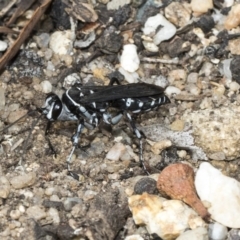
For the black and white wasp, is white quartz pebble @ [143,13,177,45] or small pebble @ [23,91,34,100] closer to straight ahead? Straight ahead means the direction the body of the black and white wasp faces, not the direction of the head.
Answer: the small pebble

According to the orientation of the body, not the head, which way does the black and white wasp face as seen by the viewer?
to the viewer's left

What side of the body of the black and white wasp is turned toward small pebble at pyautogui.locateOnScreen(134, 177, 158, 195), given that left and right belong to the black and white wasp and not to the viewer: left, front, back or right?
left

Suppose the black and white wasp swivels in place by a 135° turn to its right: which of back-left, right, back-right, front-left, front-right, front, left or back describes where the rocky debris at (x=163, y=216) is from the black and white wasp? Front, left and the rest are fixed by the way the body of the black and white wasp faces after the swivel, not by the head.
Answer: back-right

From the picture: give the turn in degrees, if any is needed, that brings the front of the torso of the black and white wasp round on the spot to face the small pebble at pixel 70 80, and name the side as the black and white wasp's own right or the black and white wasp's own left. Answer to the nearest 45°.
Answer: approximately 90° to the black and white wasp's own right

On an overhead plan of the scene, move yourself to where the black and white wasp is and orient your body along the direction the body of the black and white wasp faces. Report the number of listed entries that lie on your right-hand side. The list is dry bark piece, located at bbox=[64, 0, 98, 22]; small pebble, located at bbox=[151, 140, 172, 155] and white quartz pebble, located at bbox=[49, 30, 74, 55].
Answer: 2

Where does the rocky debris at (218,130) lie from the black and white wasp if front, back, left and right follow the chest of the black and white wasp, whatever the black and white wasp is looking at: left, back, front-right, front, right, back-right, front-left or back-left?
back-left

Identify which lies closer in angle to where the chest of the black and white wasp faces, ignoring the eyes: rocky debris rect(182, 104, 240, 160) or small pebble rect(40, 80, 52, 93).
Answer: the small pebble

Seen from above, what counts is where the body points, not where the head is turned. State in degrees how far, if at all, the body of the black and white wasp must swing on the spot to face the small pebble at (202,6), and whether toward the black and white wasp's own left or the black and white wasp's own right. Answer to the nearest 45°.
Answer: approximately 135° to the black and white wasp's own right

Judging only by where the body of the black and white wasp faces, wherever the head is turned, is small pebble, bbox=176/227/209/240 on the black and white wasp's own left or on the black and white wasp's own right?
on the black and white wasp's own left

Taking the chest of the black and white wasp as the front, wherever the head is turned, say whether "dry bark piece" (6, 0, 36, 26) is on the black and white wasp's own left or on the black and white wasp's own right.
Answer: on the black and white wasp's own right

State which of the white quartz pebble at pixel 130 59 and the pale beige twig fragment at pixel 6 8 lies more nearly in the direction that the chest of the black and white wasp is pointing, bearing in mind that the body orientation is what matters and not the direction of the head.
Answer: the pale beige twig fragment

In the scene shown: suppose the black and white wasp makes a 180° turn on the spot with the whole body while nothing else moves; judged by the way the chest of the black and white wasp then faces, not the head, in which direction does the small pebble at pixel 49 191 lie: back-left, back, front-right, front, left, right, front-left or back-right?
back-right

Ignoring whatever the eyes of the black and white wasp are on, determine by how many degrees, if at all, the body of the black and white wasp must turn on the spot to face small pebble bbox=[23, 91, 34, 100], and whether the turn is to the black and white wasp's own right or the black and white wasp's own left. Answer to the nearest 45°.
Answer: approximately 45° to the black and white wasp's own right

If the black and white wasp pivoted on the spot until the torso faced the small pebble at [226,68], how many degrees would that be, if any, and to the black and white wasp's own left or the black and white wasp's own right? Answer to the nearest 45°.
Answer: approximately 180°
